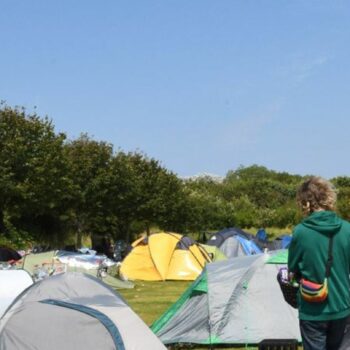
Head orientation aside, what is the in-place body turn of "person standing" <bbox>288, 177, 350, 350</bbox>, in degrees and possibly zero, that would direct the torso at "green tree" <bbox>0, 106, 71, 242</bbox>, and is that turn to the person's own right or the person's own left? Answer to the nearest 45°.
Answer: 0° — they already face it

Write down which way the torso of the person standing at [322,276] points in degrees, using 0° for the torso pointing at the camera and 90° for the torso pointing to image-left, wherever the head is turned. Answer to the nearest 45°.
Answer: approximately 135°

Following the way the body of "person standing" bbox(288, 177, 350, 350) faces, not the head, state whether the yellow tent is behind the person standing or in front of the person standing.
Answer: in front

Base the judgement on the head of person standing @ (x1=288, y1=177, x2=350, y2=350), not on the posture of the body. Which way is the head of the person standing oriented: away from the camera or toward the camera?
away from the camera
